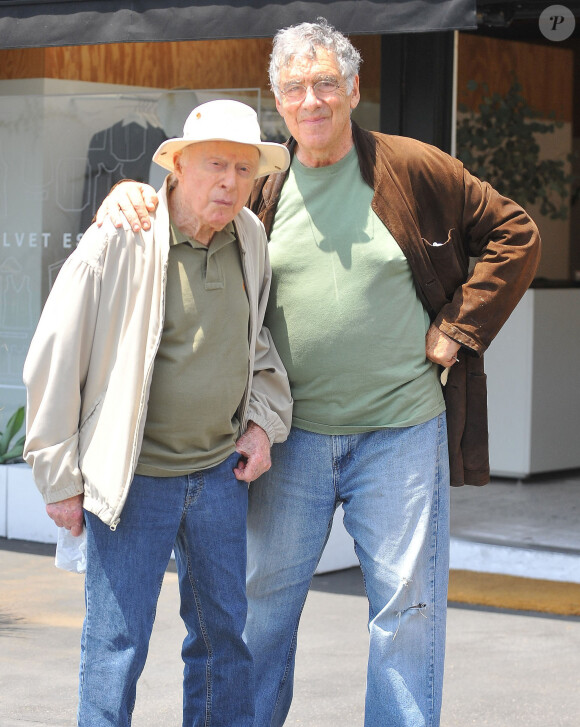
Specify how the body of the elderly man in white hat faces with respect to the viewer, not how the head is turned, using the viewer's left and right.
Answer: facing the viewer and to the right of the viewer

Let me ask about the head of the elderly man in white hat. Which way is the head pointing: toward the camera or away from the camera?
toward the camera

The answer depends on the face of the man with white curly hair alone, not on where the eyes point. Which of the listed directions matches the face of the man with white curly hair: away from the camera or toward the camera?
toward the camera

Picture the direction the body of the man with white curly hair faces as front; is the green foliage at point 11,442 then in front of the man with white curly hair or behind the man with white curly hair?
behind

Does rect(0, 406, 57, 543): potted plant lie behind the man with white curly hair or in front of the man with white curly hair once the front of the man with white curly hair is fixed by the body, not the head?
behind

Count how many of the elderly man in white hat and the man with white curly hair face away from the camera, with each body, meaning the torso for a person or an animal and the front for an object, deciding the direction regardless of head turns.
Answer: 0

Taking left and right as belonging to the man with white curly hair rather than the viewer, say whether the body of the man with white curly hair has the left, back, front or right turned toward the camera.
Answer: front
